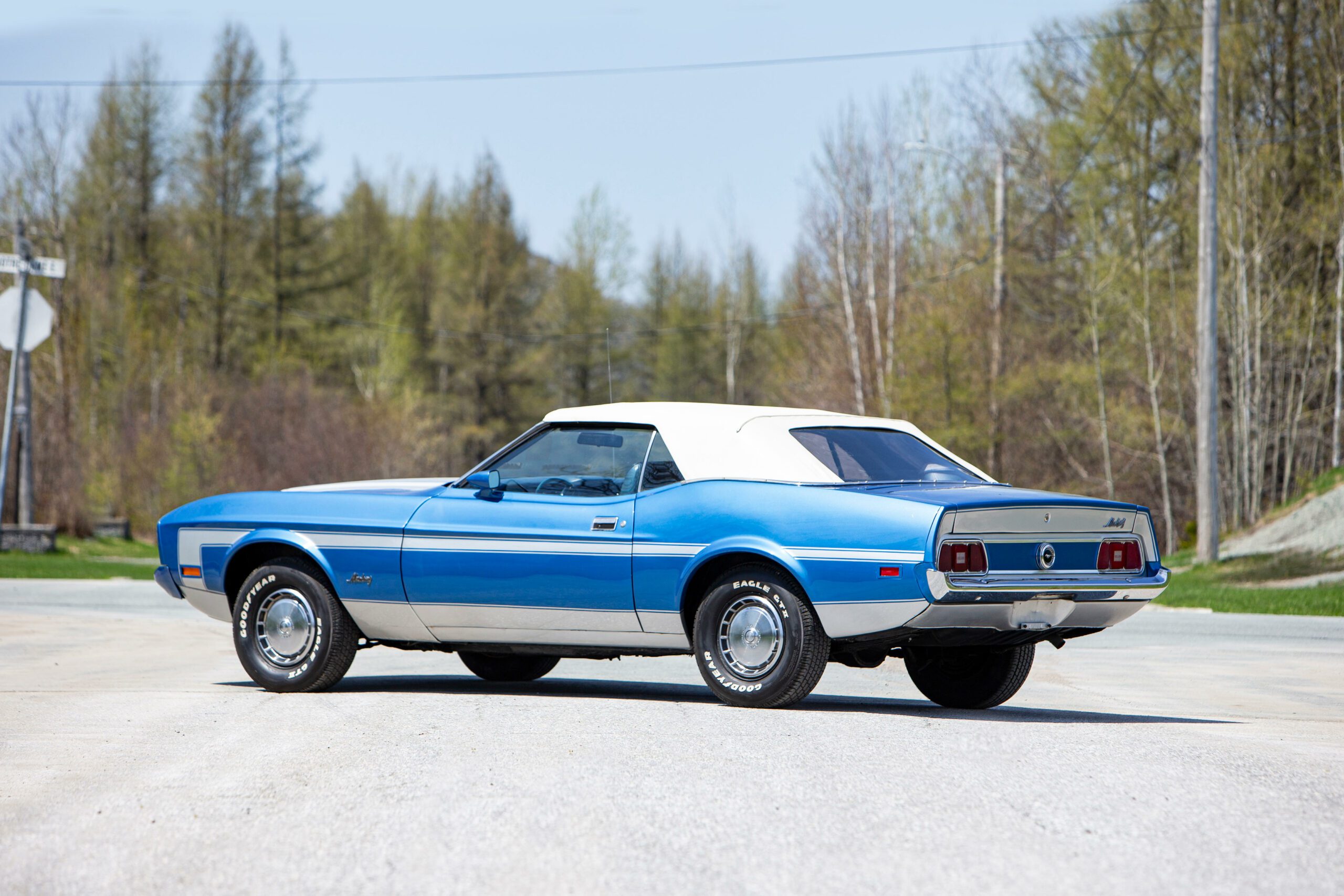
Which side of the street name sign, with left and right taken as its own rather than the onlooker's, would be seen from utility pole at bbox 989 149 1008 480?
left

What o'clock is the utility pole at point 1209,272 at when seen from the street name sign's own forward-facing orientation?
The utility pole is roughly at 10 o'clock from the street name sign.

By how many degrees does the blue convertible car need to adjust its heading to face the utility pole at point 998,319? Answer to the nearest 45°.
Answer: approximately 45° to its right

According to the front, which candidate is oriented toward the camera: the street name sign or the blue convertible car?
the street name sign

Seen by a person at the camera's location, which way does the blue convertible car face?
facing away from the viewer and to the left of the viewer

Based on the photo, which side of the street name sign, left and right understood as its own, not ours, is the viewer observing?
front

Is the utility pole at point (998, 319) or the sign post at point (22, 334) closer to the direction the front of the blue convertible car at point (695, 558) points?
the sign post

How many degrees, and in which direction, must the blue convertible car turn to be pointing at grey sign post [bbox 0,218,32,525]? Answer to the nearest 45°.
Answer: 0° — it already faces it

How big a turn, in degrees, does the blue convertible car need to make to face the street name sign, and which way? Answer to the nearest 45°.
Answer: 0° — it already faces it

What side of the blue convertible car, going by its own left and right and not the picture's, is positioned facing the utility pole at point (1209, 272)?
right

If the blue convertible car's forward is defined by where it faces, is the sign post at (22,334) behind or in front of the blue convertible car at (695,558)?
in front

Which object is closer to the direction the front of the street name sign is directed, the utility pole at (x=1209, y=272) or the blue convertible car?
the blue convertible car
